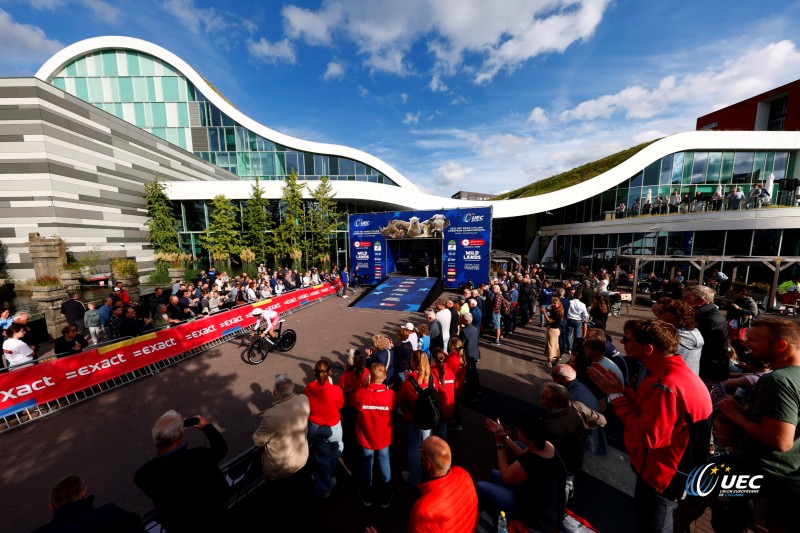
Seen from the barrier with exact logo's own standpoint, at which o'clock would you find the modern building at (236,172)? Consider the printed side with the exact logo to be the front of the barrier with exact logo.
The modern building is roughly at 8 o'clock from the barrier with exact logo.

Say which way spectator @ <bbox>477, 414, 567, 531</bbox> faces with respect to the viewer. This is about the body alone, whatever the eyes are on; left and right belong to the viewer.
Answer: facing away from the viewer and to the left of the viewer

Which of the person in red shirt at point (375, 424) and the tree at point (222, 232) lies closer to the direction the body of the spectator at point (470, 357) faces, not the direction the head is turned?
the tree

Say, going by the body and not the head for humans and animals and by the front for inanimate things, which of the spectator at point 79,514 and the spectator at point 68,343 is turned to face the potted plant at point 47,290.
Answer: the spectator at point 79,514

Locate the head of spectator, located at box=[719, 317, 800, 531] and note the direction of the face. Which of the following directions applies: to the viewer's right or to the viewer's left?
to the viewer's left

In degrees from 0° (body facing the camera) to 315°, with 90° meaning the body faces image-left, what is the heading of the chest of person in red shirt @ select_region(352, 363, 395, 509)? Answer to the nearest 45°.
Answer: approximately 180°

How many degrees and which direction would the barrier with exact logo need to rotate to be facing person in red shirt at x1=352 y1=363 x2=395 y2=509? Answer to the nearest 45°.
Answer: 0° — it already faces them

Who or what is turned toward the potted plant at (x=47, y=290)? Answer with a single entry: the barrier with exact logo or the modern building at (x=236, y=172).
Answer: the modern building

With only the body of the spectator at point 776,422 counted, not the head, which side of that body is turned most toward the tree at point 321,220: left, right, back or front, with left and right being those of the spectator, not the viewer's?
front

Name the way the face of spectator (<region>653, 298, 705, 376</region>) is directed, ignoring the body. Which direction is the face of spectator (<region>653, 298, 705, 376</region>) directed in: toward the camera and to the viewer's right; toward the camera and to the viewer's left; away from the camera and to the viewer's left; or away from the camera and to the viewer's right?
away from the camera and to the viewer's left

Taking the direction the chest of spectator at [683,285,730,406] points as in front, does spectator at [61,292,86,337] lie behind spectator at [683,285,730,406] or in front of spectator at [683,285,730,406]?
in front

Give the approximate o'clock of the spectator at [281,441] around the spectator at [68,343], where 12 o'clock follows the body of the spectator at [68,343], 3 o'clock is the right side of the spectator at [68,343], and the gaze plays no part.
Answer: the spectator at [281,441] is roughly at 1 o'clock from the spectator at [68,343].

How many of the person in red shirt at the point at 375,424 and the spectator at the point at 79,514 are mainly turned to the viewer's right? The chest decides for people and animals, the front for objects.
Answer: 0

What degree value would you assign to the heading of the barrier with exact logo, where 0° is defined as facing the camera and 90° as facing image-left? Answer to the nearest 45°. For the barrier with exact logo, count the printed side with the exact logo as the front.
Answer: approximately 315°

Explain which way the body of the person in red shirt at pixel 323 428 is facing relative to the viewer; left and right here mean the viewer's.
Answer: facing away from the viewer

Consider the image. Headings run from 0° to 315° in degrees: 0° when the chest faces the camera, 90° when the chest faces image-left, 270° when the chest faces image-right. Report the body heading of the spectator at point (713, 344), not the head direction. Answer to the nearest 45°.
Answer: approximately 90°
